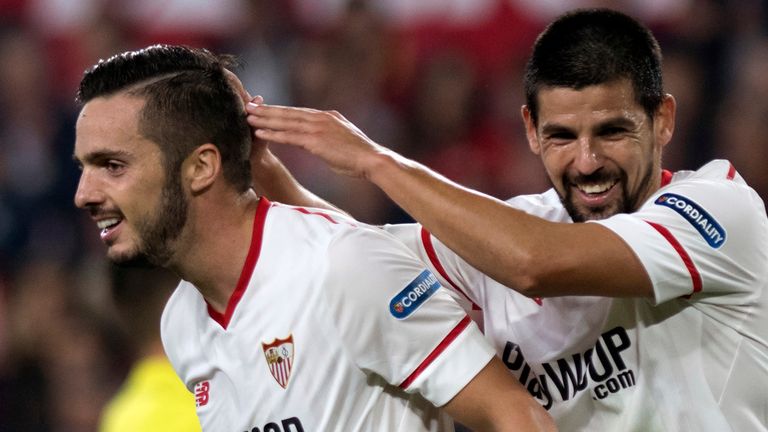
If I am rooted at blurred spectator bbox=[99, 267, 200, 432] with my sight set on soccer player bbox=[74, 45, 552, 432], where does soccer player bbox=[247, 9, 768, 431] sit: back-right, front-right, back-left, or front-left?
front-left

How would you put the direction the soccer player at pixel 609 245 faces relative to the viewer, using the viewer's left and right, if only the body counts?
facing the viewer and to the left of the viewer

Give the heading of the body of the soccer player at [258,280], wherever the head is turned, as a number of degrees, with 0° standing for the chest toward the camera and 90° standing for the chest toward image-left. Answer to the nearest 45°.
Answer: approximately 45°

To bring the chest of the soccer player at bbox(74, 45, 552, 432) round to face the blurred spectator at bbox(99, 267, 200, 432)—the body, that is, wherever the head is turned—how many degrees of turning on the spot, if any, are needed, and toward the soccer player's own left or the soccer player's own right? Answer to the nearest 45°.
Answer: approximately 90° to the soccer player's own right

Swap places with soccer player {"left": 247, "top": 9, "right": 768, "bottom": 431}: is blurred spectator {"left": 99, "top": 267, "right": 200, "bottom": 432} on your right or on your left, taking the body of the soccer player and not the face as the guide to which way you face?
on your right

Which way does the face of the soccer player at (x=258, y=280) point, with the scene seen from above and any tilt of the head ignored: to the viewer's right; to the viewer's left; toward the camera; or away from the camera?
to the viewer's left
